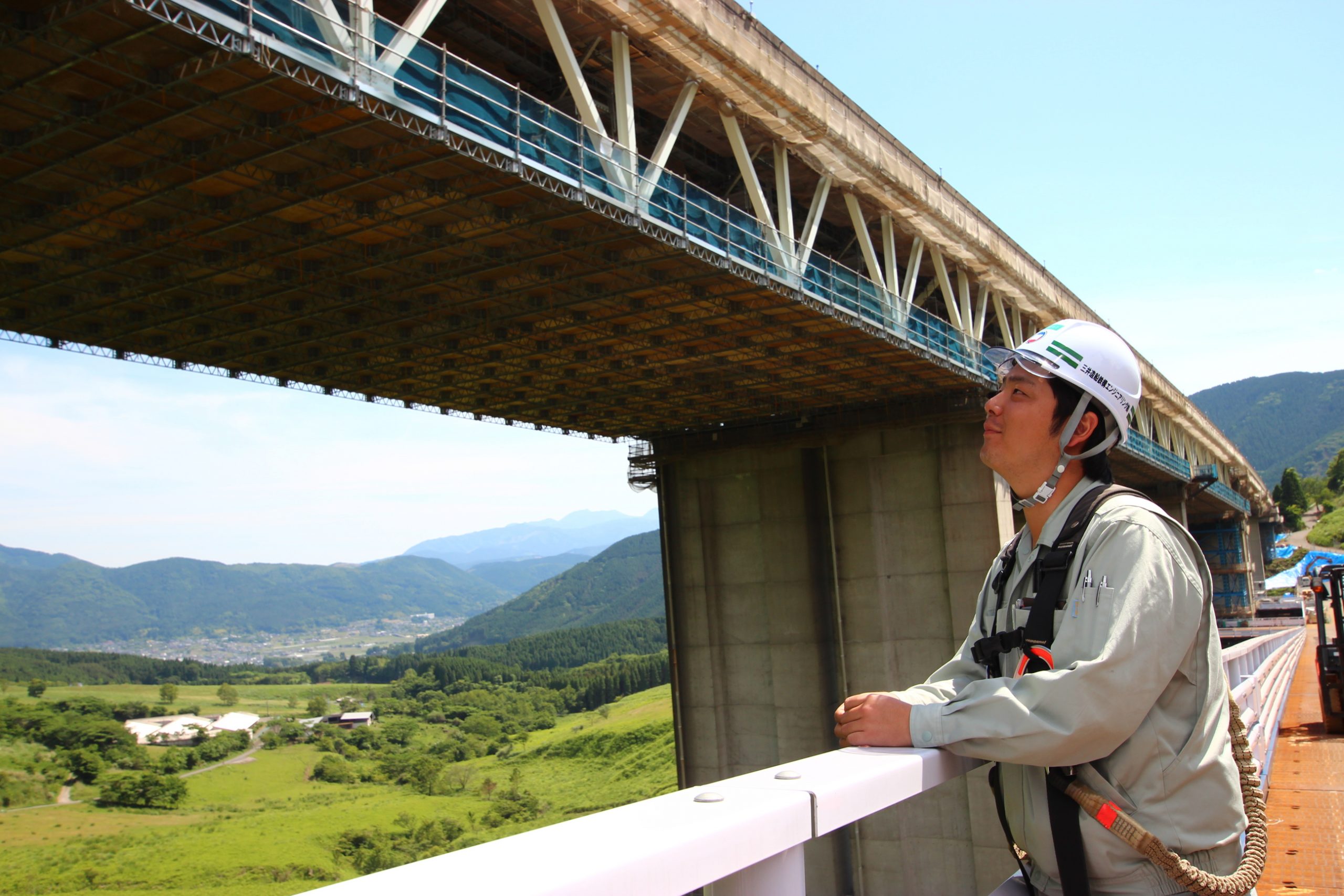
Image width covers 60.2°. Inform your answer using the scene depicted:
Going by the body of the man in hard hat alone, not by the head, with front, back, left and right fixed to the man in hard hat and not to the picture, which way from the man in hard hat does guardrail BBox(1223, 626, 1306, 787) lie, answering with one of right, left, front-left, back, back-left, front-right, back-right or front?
right

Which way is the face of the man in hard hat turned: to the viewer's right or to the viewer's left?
to the viewer's left

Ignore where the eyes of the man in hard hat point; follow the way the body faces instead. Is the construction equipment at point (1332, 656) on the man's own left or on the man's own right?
on the man's own right

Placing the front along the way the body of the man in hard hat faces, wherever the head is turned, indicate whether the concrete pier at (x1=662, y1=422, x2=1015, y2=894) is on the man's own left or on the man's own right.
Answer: on the man's own right

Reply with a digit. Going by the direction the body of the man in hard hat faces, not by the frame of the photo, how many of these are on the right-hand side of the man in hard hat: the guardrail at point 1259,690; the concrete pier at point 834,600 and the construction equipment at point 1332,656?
3

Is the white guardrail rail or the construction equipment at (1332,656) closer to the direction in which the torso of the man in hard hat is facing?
the white guardrail rail

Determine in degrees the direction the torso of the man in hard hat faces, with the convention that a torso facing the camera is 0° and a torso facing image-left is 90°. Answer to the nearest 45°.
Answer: approximately 90°
